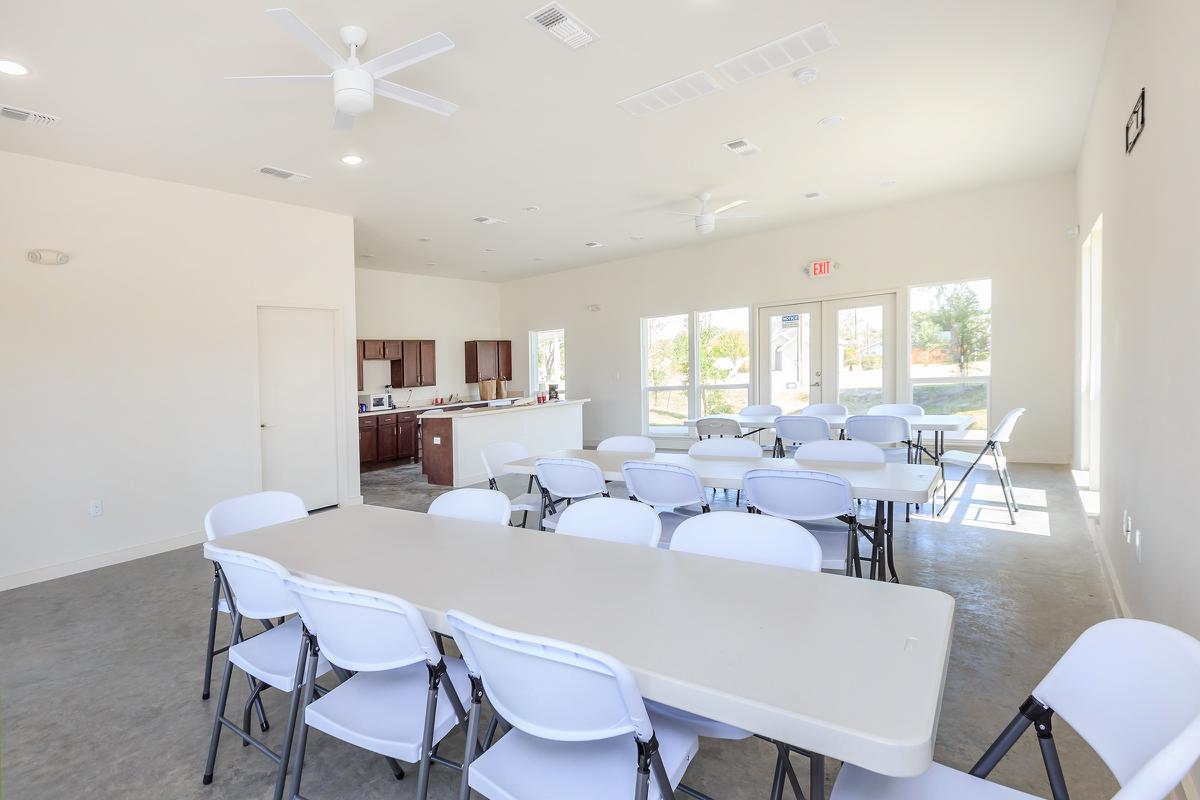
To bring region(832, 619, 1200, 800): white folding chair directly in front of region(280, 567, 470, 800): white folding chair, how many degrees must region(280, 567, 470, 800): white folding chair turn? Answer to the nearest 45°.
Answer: approximately 90° to its right

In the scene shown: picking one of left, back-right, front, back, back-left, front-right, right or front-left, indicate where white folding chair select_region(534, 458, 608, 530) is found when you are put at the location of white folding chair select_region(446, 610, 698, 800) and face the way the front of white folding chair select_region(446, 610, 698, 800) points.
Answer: front-left

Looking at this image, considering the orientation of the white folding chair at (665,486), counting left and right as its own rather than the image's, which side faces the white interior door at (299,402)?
left

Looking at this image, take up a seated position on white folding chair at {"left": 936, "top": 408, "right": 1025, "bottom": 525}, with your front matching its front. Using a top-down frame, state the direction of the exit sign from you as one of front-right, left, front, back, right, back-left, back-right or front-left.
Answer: front-right

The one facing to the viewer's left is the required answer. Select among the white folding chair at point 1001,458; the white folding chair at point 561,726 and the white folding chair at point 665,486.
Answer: the white folding chair at point 1001,458

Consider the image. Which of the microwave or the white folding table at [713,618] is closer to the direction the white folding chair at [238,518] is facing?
the white folding table

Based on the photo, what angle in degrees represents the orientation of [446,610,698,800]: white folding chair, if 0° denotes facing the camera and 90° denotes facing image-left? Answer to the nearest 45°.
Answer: approximately 225°

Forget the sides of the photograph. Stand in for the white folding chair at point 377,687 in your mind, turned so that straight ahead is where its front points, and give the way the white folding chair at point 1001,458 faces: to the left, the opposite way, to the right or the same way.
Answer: to the left

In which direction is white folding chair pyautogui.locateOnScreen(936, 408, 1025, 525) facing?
to the viewer's left

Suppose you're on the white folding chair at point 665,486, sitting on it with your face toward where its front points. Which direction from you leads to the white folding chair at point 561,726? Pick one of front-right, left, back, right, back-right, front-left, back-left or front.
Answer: back-right

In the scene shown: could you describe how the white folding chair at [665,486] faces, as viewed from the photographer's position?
facing away from the viewer and to the right of the viewer

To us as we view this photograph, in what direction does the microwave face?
facing the viewer and to the right of the viewer

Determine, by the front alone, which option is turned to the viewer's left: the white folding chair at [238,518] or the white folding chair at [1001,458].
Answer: the white folding chair at [1001,458]

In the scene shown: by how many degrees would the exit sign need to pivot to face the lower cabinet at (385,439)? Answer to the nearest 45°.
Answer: approximately 90° to its right
